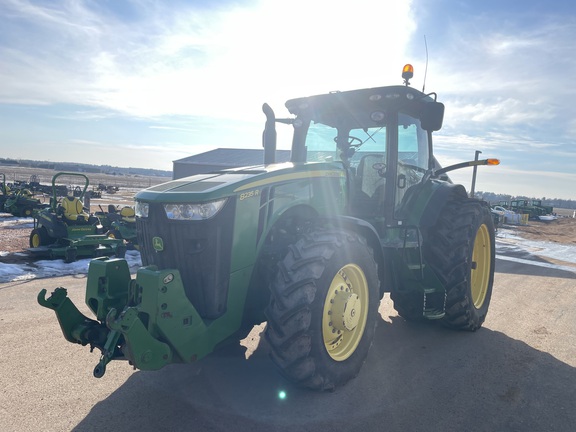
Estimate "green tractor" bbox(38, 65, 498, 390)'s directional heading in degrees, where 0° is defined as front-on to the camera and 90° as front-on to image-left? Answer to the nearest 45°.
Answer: approximately 45°

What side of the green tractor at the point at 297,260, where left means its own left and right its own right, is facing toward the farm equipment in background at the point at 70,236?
right

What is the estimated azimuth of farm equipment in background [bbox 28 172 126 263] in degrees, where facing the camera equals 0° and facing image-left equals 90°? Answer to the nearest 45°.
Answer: approximately 315°

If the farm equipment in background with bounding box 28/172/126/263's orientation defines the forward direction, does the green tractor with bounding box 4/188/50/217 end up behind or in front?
behind

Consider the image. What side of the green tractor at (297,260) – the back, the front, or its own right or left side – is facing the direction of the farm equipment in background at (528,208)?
back
